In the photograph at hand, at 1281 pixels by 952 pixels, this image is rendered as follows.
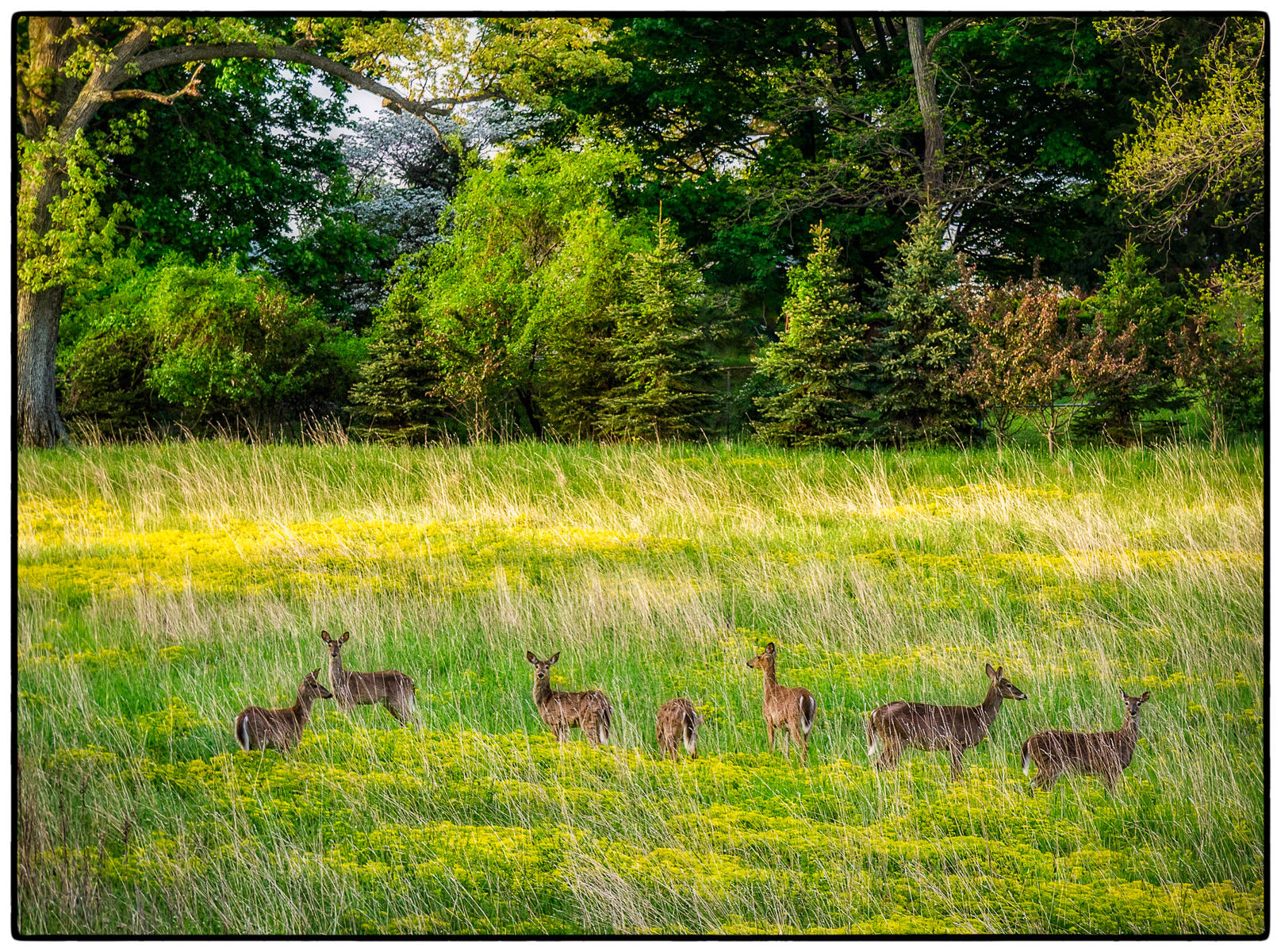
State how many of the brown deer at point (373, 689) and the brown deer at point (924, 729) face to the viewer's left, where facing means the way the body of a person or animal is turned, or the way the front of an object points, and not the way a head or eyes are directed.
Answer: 1

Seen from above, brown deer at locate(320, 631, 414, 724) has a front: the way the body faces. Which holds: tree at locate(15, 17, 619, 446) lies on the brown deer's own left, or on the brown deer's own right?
on the brown deer's own right

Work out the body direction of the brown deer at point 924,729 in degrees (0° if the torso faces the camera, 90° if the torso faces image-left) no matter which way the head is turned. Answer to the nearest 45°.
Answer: approximately 270°

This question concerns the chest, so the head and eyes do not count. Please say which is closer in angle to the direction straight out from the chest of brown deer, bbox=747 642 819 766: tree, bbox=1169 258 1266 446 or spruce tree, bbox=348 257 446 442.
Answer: the spruce tree

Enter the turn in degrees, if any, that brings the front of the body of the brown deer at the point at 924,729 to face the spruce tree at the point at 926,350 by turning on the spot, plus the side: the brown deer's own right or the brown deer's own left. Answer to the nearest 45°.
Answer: approximately 90° to the brown deer's own left

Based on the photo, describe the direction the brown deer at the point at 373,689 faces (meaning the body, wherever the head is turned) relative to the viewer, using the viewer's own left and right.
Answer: facing to the left of the viewer

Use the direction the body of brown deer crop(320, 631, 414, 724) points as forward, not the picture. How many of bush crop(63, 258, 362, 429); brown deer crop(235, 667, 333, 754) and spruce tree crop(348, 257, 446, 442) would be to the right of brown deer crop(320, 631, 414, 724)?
2

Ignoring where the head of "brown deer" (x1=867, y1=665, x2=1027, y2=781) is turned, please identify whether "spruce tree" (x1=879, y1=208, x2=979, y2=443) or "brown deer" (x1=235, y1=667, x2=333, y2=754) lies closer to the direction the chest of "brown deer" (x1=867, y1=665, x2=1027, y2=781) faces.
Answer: the spruce tree

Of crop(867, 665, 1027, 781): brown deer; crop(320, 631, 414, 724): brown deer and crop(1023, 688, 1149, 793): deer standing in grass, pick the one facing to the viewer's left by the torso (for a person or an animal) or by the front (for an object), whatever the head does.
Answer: crop(320, 631, 414, 724): brown deer

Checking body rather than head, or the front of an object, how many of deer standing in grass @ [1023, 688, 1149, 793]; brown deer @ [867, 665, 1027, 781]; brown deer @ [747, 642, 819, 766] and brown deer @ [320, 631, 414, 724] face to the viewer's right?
2

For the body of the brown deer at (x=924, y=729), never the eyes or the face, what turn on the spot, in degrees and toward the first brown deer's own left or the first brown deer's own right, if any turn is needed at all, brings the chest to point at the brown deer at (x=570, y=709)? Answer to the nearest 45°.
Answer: approximately 180°
